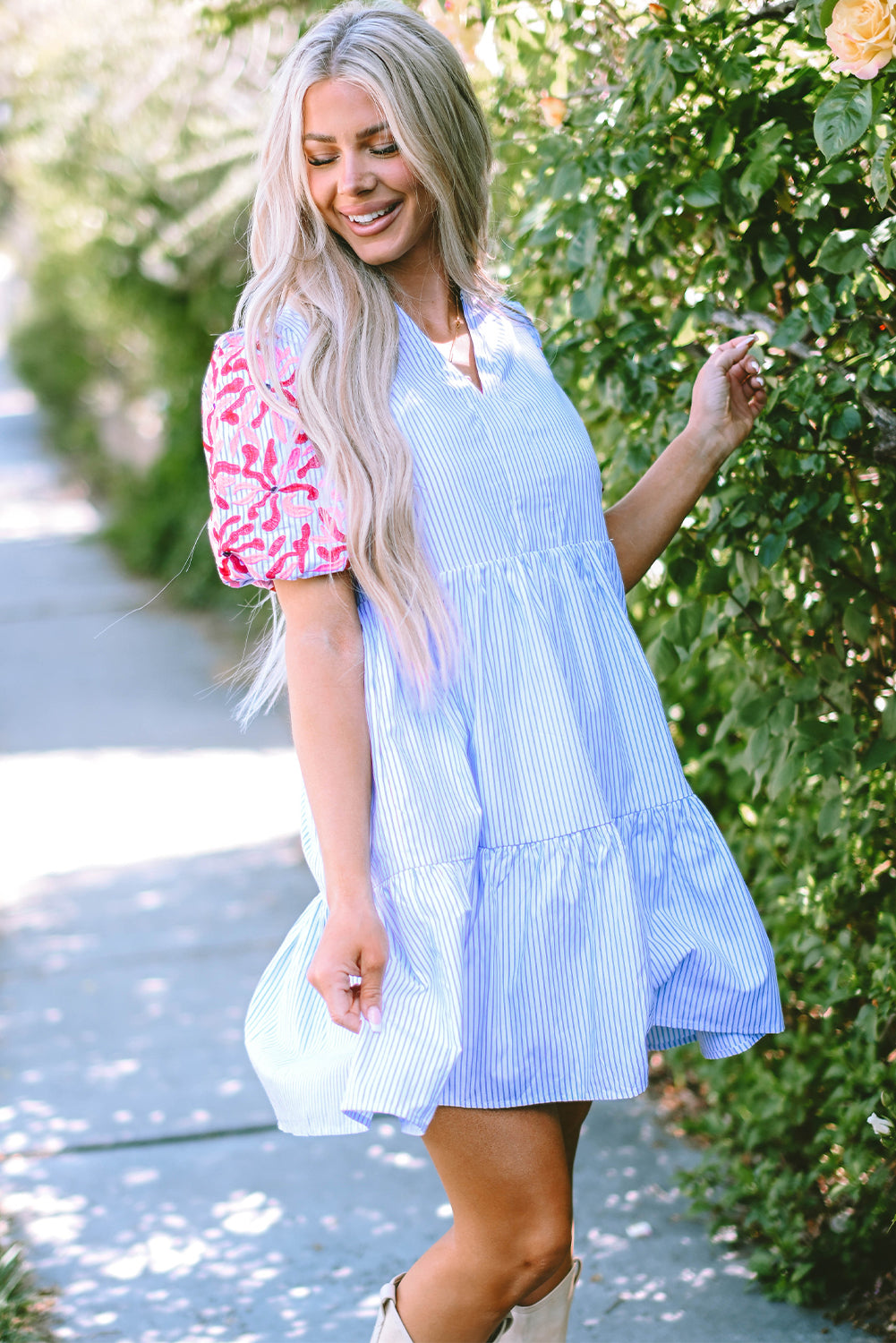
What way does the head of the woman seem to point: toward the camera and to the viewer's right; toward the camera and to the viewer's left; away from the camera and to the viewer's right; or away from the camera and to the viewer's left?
toward the camera and to the viewer's left

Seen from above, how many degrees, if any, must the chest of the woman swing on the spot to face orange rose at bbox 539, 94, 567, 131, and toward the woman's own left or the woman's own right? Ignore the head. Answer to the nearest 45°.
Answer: approximately 135° to the woman's own left

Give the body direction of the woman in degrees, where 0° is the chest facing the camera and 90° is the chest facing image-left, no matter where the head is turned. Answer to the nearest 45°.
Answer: approximately 315°

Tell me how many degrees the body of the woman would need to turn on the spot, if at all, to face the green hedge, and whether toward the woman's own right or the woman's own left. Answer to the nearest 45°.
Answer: approximately 90° to the woman's own left
